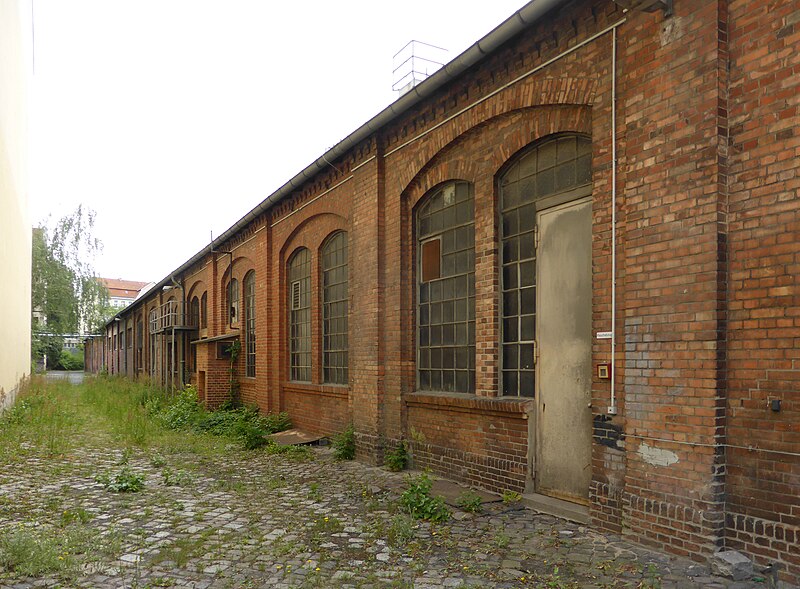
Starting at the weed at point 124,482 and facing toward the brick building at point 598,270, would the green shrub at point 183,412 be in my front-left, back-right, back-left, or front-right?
back-left

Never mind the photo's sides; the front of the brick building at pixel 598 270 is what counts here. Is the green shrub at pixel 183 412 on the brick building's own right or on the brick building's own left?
on the brick building's own right

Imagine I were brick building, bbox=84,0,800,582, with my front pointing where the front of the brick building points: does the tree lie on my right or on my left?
on my right

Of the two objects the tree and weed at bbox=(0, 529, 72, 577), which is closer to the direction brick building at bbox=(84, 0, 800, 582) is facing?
the weed

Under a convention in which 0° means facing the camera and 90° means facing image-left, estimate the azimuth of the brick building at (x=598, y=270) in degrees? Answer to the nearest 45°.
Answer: approximately 45°

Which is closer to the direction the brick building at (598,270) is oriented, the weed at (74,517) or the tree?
the weed
